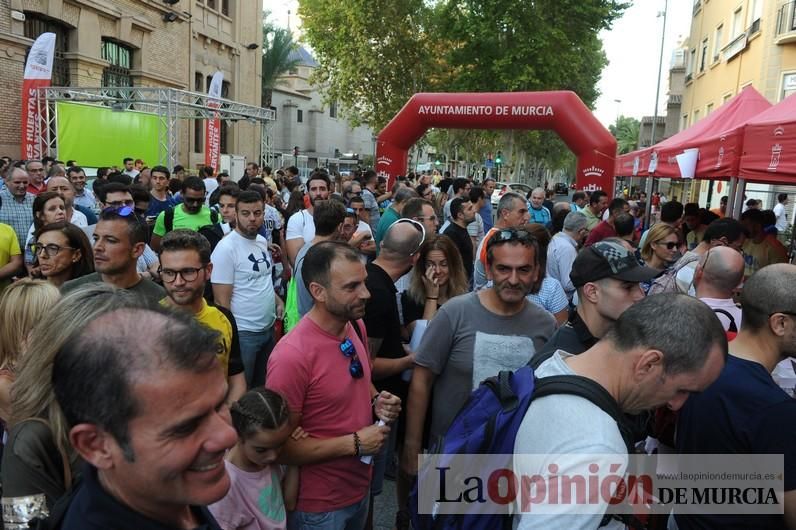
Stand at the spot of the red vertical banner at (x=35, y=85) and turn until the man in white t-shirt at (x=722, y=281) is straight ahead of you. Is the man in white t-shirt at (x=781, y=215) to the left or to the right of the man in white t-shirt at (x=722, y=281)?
left

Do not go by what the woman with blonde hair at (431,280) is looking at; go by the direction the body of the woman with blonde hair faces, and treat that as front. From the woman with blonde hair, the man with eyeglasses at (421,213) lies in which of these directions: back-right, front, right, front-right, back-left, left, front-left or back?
back

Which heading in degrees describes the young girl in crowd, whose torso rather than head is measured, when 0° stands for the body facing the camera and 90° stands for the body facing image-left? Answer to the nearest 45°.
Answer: approximately 315°

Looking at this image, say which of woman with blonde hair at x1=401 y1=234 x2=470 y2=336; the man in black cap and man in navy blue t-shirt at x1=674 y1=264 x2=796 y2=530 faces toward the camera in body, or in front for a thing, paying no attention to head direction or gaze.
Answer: the woman with blonde hair

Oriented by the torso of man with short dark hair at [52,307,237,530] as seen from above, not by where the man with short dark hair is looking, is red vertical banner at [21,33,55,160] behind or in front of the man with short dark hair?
behind

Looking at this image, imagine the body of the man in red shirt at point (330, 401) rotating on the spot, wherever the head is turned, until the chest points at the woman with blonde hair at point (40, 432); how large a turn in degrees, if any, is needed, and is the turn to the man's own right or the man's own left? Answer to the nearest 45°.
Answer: approximately 90° to the man's own right

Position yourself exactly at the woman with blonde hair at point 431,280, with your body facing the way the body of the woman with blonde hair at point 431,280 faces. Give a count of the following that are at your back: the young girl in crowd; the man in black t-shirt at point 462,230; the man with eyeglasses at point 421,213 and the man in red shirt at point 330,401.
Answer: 2

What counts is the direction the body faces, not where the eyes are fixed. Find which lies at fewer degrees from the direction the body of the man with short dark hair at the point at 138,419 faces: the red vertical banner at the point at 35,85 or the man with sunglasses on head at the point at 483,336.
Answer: the man with sunglasses on head

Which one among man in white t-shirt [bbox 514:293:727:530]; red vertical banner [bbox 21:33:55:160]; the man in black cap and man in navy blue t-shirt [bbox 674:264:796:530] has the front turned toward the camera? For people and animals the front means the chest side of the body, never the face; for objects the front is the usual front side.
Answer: the red vertical banner

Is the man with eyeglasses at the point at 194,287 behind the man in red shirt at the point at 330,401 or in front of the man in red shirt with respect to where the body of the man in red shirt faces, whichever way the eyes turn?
behind
